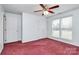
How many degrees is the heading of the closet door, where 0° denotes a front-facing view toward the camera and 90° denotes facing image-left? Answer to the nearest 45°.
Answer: approximately 315°
